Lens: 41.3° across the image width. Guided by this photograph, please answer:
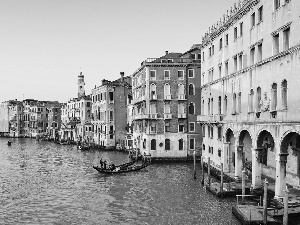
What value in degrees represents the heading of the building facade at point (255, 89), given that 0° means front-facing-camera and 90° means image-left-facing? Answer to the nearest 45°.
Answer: approximately 45°

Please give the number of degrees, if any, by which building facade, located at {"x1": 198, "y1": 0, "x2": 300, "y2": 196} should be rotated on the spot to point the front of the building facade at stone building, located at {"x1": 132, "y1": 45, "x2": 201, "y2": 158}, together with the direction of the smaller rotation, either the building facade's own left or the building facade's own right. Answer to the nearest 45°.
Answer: approximately 90° to the building facade's own right
